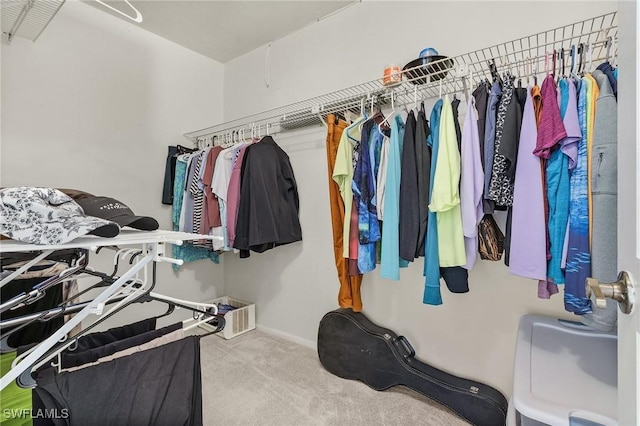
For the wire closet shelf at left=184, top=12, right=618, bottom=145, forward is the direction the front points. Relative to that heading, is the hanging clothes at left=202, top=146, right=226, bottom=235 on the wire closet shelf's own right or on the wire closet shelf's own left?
on the wire closet shelf's own right

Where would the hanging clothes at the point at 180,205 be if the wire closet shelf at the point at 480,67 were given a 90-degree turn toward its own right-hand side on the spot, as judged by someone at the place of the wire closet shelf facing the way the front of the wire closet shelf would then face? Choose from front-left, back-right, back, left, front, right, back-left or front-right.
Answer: front-left

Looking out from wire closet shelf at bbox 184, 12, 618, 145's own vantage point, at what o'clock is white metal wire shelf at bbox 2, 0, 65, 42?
The white metal wire shelf is roughly at 1 o'clock from the wire closet shelf.

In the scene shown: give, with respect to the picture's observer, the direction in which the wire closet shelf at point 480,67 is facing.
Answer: facing the viewer and to the left of the viewer
